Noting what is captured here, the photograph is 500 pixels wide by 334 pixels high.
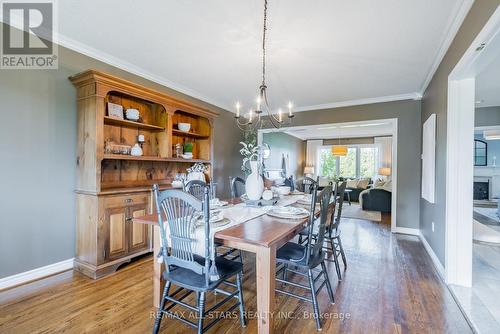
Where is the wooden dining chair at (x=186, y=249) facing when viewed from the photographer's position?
facing away from the viewer and to the right of the viewer

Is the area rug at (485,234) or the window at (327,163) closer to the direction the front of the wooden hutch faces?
the area rug

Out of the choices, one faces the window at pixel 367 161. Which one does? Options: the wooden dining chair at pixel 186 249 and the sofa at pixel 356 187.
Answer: the wooden dining chair

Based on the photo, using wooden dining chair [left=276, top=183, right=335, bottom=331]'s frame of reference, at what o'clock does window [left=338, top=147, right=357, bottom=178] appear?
The window is roughly at 2 o'clock from the wooden dining chair.

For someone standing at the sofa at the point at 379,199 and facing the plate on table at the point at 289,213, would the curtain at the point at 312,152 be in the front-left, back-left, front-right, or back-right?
back-right

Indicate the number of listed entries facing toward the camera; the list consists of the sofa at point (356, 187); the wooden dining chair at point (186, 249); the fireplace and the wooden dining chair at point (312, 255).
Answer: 2

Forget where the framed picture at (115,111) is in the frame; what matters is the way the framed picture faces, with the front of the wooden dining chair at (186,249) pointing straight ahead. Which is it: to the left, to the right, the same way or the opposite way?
to the right

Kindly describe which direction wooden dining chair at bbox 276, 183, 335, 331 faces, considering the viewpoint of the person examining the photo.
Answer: facing away from the viewer and to the left of the viewer

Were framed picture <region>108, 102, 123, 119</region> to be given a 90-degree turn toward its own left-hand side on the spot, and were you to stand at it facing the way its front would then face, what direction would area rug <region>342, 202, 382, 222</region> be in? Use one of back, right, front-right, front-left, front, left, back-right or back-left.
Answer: front-right
